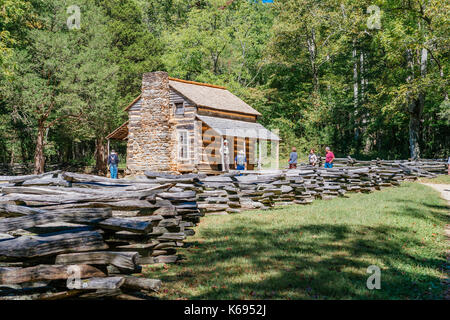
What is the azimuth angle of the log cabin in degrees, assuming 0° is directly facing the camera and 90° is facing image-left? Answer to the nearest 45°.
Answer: approximately 315°

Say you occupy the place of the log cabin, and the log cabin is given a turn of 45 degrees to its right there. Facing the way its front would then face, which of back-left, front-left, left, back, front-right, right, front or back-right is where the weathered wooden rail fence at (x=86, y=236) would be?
front

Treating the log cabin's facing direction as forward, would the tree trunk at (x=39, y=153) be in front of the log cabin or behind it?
behind
